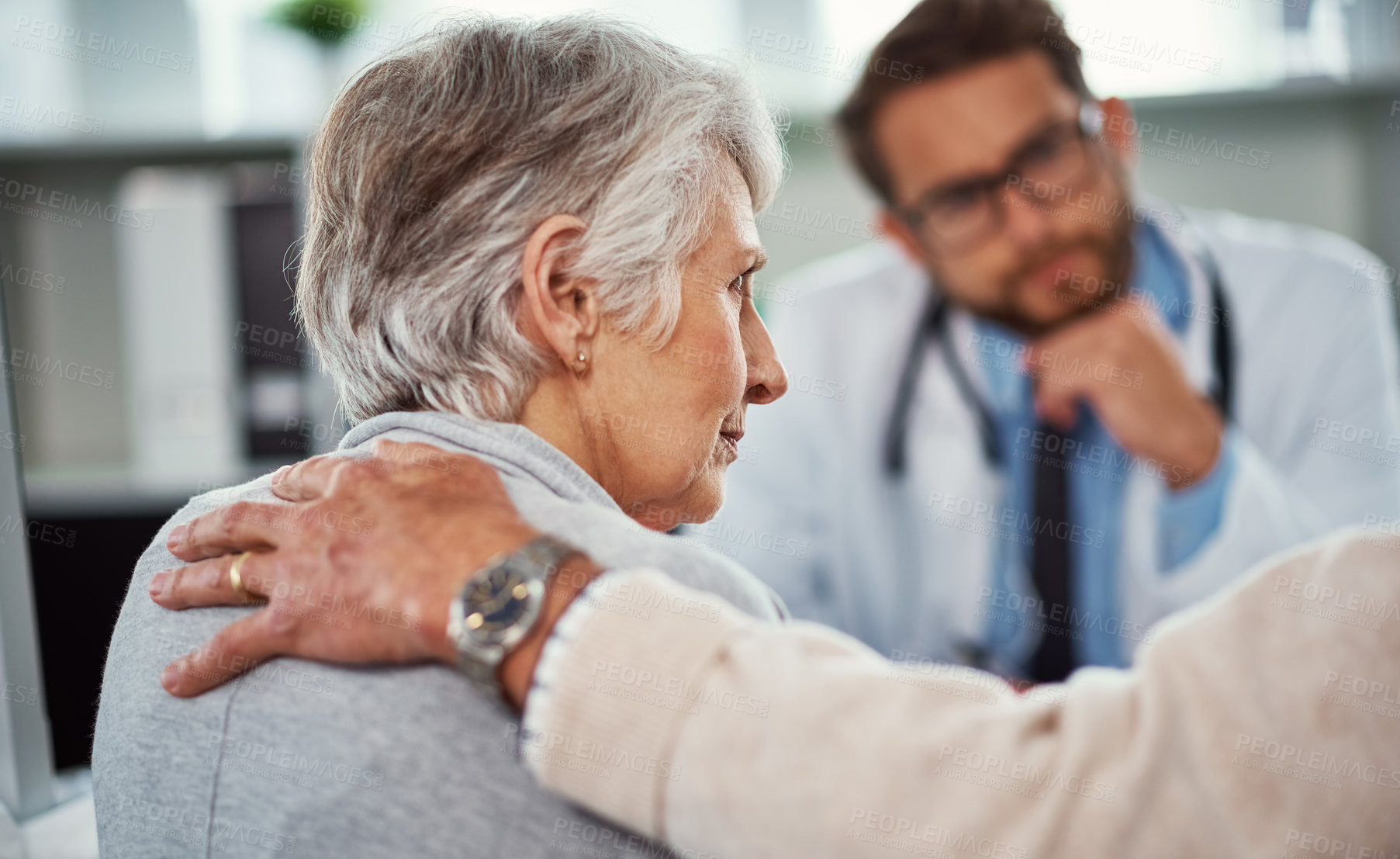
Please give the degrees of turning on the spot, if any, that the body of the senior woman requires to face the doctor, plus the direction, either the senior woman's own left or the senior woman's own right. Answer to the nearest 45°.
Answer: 0° — they already face them

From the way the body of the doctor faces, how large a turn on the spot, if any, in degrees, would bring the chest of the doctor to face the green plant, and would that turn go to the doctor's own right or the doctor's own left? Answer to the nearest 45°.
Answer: approximately 90° to the doctor's own right

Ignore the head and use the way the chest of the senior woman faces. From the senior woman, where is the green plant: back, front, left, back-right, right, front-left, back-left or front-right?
front-left

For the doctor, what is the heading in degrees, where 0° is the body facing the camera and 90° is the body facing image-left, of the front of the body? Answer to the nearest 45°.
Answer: approximately 0°

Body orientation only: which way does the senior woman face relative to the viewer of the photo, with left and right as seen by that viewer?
facing away from the viewer and to the right of the viewer

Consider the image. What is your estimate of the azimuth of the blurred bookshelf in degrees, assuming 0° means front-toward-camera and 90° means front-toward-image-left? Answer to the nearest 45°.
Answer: approximately 0°

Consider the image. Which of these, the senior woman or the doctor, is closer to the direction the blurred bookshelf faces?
the senior woman

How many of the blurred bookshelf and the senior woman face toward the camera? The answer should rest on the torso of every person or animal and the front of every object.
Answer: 1

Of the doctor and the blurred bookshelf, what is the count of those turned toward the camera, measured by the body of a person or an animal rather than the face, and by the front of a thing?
2

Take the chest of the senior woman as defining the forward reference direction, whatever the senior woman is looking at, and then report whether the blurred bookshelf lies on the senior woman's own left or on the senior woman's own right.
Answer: on the senior woman's own left

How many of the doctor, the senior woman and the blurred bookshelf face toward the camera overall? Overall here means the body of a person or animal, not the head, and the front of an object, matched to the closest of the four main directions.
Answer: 2

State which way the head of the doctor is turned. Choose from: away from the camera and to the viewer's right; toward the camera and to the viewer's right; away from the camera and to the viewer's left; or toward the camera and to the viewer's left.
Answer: toward the camera and to the viewer's left
